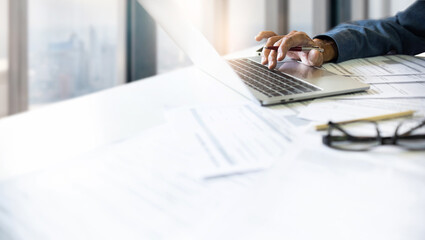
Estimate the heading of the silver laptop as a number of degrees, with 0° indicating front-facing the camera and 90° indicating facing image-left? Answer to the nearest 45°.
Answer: approximately 270°

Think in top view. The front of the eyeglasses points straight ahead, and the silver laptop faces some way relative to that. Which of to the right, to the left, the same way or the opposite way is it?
to the left

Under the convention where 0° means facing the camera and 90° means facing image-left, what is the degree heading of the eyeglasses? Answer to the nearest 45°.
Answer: approximately 0°
